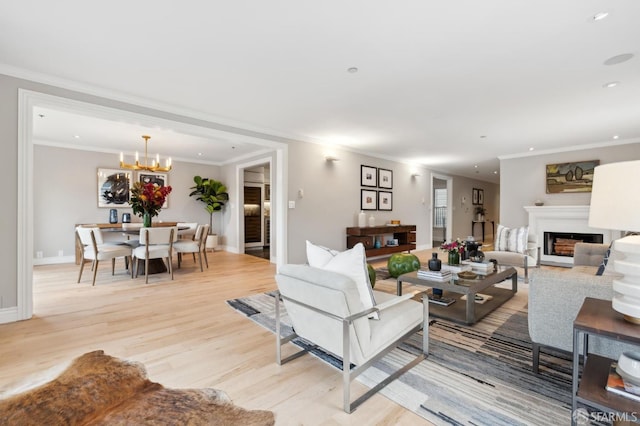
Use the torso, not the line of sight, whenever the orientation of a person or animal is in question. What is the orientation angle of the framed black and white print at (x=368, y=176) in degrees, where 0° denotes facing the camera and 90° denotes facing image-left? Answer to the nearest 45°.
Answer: approximately 315°

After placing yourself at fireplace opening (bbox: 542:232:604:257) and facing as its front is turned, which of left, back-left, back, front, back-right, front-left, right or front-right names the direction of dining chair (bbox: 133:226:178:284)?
front-right

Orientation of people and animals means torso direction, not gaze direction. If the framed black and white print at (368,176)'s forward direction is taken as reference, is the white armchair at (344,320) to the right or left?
on its right

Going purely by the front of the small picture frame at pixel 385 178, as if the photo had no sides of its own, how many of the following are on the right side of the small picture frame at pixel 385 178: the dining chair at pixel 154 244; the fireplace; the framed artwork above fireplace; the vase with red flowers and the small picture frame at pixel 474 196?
2

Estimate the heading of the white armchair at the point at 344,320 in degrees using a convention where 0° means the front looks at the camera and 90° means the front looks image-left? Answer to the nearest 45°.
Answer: approximately 225°

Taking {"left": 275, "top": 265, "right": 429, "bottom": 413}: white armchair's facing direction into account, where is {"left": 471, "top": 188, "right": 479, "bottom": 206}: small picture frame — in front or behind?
in front

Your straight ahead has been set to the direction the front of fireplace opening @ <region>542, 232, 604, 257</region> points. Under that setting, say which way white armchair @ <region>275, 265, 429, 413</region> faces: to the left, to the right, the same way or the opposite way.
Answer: the opposite way

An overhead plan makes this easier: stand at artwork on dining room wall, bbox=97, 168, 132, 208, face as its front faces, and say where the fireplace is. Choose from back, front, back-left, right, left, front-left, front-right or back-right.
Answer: front-left

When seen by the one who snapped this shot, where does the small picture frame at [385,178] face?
facing the viewer and to the right of the viewer

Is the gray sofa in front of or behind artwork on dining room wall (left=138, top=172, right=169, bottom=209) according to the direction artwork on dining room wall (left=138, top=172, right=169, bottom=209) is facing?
in front

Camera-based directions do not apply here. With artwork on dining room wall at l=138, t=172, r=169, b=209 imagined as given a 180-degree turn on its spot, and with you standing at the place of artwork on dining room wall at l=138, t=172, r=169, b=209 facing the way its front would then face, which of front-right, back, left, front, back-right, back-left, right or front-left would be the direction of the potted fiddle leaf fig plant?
right

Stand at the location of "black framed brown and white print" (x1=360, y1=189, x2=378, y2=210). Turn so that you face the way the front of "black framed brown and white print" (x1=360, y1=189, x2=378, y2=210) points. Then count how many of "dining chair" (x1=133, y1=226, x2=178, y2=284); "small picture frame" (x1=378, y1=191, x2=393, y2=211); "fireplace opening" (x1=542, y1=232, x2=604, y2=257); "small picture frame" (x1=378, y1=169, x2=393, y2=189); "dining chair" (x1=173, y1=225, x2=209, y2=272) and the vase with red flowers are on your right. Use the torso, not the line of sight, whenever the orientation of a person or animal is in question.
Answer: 3

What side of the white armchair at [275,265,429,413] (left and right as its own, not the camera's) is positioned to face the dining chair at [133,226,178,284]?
left

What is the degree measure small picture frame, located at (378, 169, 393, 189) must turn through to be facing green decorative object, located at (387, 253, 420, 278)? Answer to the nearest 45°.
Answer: approximately 45° to its right

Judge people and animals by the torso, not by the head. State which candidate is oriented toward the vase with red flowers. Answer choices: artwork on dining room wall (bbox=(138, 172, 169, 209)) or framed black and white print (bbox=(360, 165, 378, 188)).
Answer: the artwork on dining room wall
